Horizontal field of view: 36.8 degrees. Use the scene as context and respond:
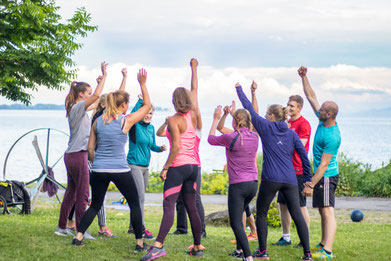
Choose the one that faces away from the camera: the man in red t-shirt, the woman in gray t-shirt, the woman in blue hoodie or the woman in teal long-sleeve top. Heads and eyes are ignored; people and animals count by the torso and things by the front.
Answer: the woman in blue hoodie

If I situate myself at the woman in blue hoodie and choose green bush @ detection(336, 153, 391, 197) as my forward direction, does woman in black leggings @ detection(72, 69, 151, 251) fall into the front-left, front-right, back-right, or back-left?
back-left

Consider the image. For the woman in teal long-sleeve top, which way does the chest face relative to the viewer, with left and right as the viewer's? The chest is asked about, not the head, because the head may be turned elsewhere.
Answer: facing the viewer and to the right of the viewer

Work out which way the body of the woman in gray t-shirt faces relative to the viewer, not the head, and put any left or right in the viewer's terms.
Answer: facing to the right of the viewer

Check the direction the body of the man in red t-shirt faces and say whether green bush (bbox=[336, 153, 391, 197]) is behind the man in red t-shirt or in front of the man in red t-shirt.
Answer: behind

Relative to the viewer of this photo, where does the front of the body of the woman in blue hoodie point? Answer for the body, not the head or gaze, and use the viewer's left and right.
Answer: facing away from the viewer

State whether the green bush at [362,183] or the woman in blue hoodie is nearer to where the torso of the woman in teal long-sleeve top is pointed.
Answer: the woman in blue hoodie

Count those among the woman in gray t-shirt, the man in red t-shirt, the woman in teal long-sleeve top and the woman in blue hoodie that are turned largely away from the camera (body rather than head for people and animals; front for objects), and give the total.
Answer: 1

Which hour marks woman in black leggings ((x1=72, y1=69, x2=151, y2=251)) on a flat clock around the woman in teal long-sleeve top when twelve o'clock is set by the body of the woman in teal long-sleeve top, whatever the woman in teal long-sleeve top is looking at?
The woman in black leggings is roughly at 2 o'clock from the woman in teal long-sleeve top.

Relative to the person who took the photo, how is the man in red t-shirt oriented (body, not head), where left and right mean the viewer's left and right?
facing the viewer and to the left of the viewer

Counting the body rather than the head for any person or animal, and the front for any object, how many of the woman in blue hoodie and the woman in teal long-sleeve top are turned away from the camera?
1

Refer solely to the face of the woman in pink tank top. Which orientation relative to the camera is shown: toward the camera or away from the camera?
away from the camera
